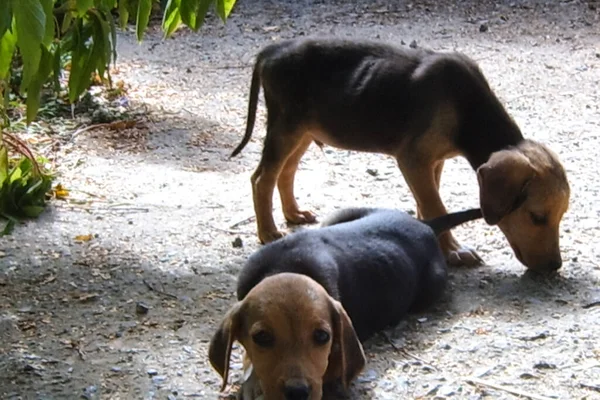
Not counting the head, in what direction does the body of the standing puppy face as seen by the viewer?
to the viewer's right

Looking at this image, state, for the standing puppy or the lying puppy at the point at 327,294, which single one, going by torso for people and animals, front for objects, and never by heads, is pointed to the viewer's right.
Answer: the standing puppy

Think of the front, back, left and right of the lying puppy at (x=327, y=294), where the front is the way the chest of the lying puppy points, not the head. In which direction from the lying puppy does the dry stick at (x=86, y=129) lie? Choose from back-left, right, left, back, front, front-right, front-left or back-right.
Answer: right

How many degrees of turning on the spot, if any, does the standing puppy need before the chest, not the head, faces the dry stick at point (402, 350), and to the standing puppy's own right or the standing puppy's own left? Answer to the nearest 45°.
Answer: approximately 90° to the standing puppy's own right

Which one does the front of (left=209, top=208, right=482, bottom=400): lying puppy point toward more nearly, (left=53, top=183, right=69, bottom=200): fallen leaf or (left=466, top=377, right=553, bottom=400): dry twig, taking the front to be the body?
the fallen leaf

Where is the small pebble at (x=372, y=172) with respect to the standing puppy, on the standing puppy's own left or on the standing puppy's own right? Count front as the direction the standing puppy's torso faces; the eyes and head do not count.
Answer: on the standing puppy's own left

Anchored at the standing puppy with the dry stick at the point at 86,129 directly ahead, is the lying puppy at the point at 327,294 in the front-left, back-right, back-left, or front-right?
back-left

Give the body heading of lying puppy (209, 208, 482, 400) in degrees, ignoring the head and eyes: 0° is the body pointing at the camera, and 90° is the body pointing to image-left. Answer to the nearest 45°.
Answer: approximately 45°

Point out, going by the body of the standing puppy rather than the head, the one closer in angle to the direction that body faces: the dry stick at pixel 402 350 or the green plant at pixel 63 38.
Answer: the dry stick

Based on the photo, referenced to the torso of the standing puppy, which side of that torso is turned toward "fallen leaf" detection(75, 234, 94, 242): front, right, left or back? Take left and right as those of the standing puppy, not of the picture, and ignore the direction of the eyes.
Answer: back

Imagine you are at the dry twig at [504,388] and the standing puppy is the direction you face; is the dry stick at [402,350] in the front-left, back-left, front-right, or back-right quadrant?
front-left

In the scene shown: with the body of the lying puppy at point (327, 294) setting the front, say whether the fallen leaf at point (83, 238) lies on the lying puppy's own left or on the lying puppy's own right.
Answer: on the lying puppy's own right

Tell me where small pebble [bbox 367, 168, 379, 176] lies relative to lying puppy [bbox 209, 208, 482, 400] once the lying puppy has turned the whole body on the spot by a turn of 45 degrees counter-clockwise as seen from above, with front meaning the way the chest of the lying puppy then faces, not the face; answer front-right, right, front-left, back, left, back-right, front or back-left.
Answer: back

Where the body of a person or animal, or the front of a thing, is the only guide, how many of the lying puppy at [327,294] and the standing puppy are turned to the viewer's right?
1
